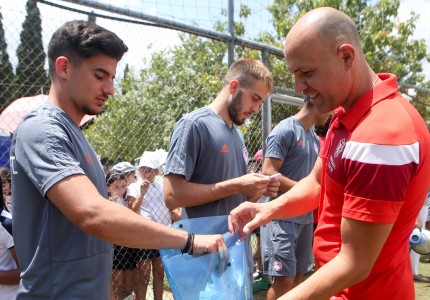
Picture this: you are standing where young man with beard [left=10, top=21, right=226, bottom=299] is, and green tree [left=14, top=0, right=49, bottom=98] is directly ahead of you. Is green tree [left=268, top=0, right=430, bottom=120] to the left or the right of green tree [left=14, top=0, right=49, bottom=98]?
right

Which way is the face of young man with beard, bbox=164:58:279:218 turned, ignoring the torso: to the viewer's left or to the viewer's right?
to the viewer's right

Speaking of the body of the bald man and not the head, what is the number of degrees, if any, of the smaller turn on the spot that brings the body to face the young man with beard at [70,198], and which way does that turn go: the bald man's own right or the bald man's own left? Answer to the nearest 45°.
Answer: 0° — they already face them

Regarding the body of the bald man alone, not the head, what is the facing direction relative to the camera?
to the viewer's left

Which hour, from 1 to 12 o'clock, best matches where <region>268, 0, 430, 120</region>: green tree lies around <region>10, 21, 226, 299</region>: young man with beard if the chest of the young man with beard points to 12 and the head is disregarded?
The green tree is roughly at 10 o'clock from the young man with beard.

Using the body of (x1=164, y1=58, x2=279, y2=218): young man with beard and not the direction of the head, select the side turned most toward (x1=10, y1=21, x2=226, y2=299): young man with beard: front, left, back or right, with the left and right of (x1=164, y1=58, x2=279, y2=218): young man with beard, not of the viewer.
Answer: right

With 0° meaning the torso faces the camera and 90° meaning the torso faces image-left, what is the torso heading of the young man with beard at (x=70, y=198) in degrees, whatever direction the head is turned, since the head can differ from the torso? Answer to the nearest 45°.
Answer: approximately 270°

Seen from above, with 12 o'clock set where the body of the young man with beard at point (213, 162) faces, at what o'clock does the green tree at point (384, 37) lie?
The green tree is roughly at 8 o'clock from the young man with beard.

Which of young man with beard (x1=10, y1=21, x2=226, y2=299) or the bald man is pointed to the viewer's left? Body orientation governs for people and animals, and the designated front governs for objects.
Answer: the bald man

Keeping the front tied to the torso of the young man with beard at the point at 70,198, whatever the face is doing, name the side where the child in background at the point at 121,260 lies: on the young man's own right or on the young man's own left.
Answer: on the young man's own left

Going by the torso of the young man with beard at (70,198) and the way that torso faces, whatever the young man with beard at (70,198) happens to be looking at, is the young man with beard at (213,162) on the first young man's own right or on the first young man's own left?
on the first young man's own left

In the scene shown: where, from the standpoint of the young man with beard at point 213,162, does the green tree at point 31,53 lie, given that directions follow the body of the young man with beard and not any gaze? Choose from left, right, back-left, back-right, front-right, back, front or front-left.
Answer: back
